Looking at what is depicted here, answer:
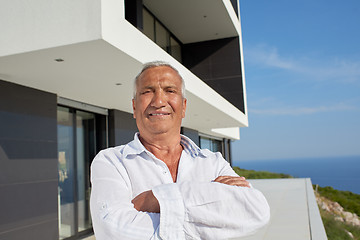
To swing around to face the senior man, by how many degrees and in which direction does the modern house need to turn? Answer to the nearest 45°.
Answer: approximately 45° to its right

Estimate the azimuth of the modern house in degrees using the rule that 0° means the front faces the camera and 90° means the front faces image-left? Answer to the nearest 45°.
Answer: approximately 315°
